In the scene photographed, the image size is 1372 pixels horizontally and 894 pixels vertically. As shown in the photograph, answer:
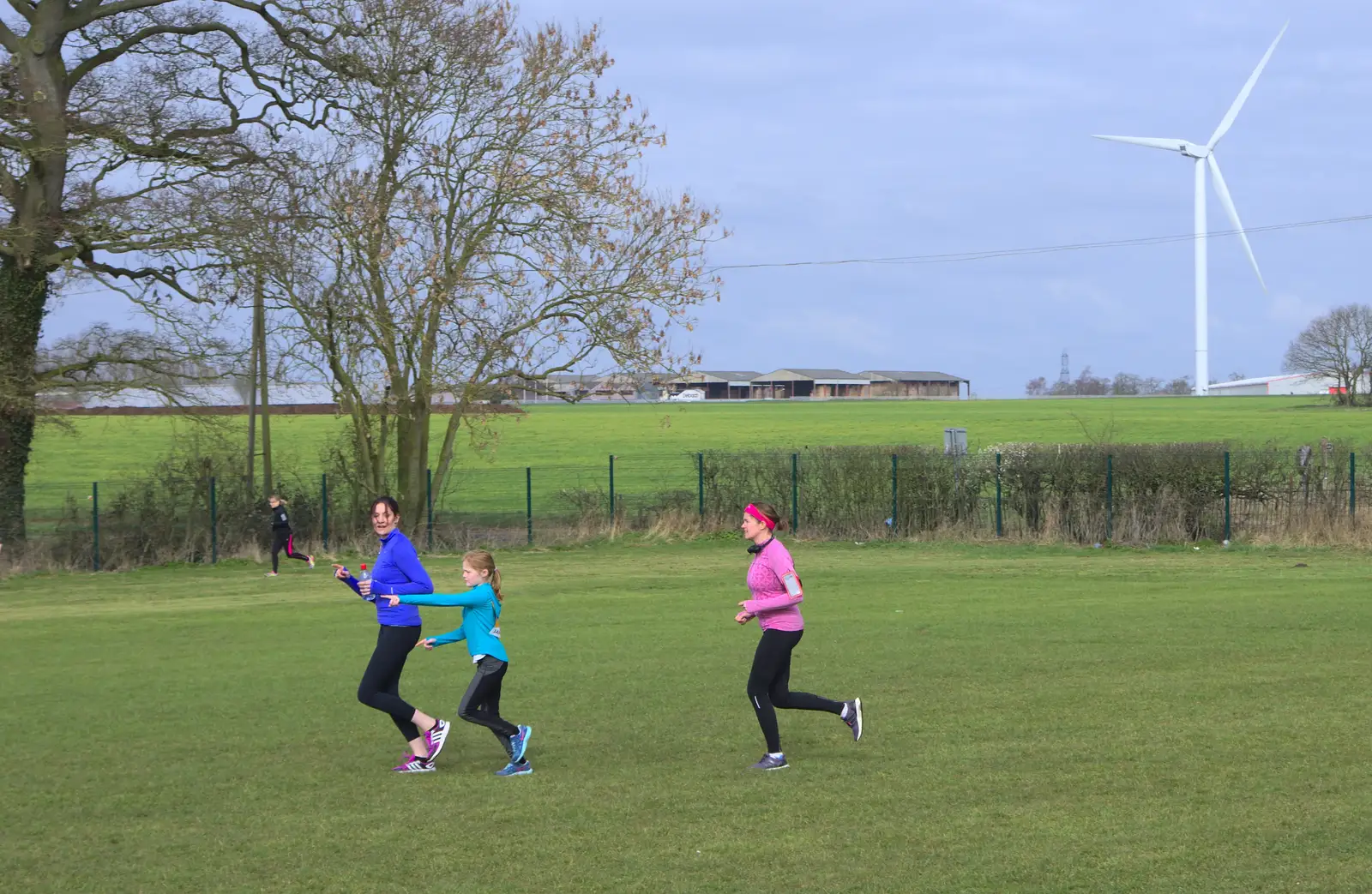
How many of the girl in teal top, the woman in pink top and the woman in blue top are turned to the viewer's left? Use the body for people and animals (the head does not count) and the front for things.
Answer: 3

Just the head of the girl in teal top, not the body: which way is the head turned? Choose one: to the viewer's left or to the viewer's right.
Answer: to the viewer's left

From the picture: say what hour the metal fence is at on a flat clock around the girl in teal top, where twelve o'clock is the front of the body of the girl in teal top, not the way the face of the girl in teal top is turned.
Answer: The metal fence is roughly at 4 o'clock from the girl in teal top.

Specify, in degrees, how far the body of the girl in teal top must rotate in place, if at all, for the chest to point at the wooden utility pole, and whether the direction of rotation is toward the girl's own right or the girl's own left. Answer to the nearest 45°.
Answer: approximately 90° to the girl's own right

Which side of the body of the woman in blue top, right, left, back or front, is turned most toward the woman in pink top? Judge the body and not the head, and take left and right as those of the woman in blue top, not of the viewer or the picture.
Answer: back

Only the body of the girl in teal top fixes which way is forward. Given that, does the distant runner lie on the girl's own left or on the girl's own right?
on the girl's own right

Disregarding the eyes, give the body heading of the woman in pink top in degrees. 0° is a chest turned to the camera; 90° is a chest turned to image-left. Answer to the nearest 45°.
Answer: approximately 90°

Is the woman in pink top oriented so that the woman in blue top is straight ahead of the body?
yes

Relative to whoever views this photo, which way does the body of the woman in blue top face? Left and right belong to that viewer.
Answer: facing to the left of the viewer

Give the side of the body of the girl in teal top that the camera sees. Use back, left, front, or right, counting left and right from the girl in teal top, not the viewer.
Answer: left

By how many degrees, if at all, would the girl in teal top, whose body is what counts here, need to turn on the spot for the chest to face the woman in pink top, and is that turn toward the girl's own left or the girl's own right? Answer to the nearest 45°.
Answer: approximately 180°

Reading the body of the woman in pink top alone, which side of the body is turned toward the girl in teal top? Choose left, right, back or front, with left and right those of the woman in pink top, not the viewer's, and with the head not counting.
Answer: front

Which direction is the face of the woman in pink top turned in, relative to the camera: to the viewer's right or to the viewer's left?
to the viewer's left
